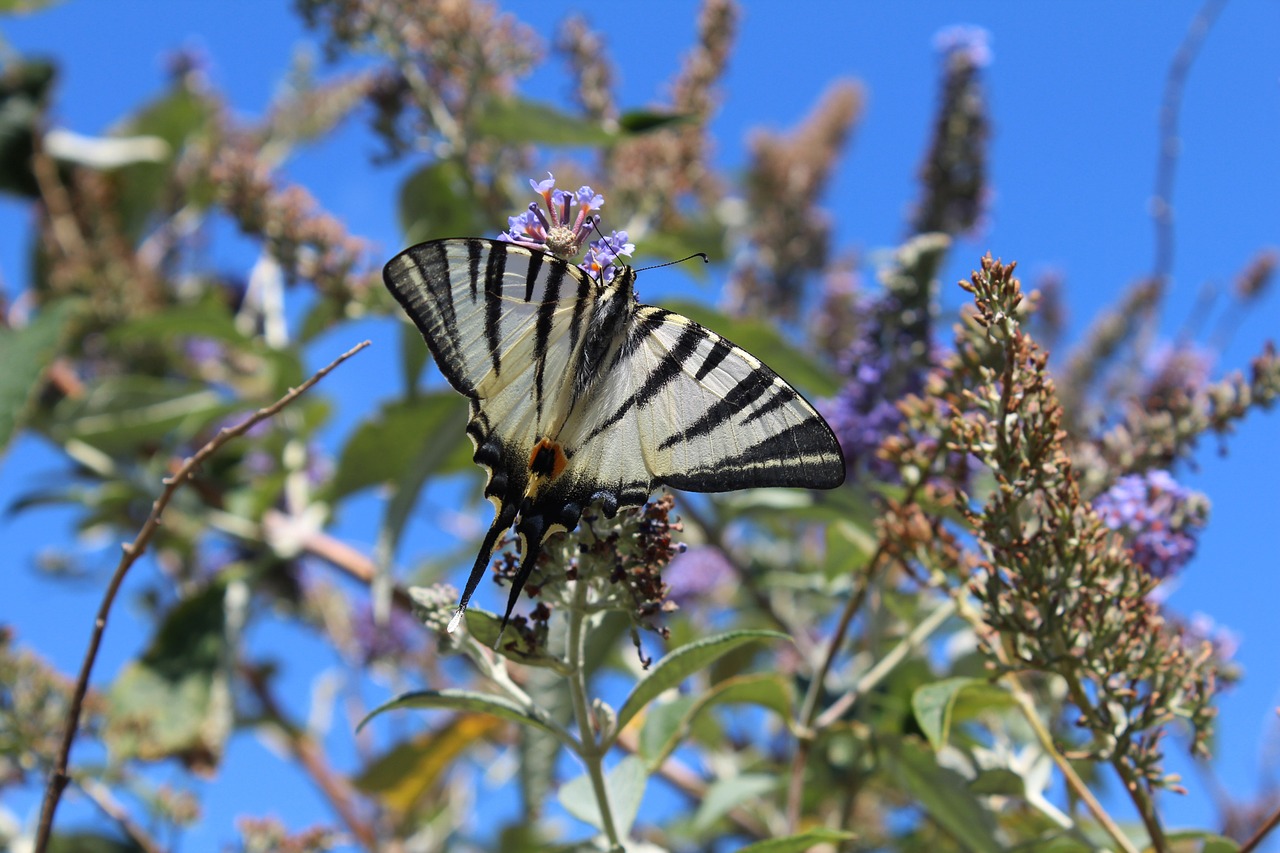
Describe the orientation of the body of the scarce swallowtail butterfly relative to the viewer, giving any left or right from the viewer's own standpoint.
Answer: facing away from the viewer and to the right of the viewer

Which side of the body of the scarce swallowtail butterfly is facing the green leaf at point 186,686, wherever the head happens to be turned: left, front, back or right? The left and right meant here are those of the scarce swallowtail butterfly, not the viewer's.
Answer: left

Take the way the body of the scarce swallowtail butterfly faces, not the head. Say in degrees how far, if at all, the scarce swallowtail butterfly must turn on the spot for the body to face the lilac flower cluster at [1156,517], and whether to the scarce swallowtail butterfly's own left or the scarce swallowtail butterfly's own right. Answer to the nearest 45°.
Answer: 0° — it already faces it

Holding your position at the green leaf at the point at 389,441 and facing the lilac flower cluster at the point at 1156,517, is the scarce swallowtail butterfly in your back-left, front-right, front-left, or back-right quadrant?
front-right

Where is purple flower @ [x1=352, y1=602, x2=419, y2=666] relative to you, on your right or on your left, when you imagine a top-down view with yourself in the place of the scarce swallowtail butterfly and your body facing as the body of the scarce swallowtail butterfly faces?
on your left

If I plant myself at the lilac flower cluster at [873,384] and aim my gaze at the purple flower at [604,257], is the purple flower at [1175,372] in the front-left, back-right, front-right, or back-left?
back-left

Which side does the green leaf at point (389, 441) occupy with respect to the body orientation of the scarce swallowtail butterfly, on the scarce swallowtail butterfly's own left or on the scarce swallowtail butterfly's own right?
on the scarce swallowtail butterfly's own left
